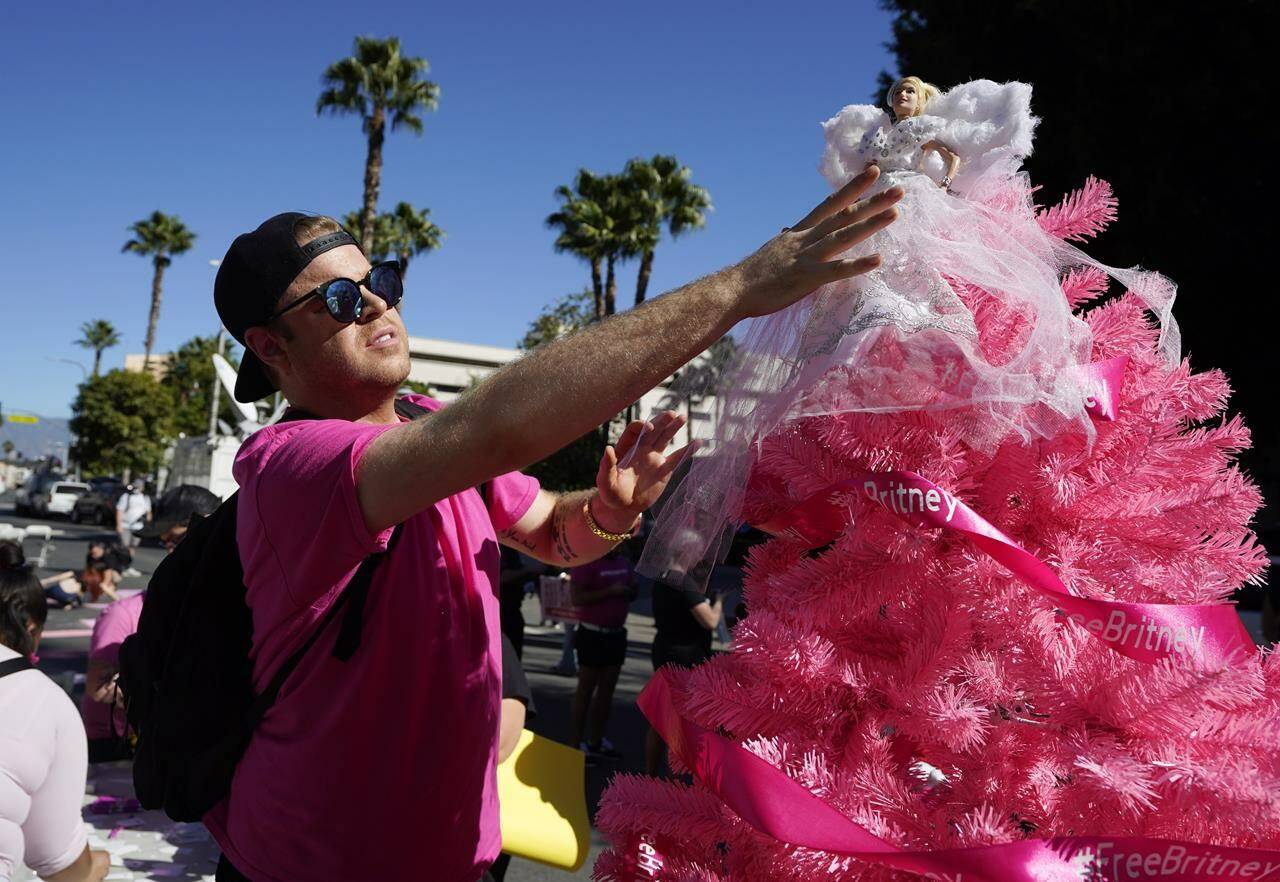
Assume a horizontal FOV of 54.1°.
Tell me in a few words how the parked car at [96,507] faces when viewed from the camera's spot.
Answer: facing the viewer and to the left of the viewer

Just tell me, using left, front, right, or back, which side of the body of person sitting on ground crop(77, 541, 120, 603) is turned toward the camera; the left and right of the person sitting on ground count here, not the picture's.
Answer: front

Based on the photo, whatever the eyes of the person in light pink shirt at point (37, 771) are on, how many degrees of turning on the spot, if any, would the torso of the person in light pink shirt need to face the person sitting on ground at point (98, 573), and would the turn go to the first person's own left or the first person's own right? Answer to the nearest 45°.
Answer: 0° — they already face them

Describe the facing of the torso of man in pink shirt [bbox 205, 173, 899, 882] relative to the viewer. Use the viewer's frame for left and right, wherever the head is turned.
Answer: facing the viewer and to the right of the viewer

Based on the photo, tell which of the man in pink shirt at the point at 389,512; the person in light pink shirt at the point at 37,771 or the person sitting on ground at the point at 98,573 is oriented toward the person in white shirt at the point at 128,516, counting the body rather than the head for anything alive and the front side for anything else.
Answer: the person in light pink shirt at the point at 37,771

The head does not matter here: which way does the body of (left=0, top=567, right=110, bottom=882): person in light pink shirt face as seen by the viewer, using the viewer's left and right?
facing away from the viewer

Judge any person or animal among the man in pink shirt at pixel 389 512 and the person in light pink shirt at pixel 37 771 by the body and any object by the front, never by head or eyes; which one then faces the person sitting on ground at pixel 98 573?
the person in light pink shirt

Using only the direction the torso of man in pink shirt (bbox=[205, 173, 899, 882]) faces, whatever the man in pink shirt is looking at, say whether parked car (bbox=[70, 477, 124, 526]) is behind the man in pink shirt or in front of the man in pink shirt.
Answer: behind

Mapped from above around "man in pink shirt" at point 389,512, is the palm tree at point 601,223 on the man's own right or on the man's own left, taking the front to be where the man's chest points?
on the man's own left
